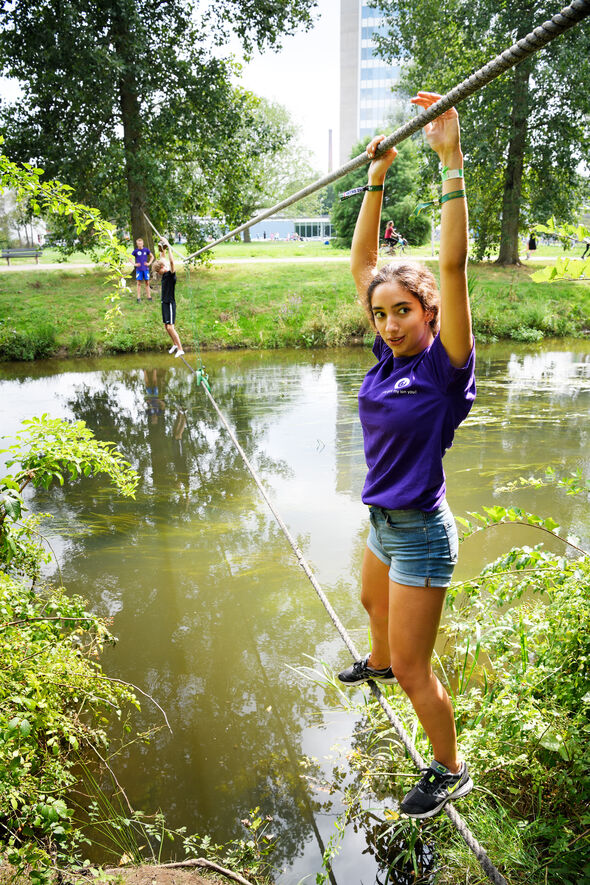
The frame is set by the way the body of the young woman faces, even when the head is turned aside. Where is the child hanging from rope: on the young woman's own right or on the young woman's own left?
on the young woman's own right

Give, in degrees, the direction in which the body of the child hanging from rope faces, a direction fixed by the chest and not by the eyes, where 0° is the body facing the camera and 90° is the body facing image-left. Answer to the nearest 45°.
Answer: approximately 45°

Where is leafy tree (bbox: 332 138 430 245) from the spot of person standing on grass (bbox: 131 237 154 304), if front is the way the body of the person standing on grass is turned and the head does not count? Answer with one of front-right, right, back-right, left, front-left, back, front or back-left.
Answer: back-left

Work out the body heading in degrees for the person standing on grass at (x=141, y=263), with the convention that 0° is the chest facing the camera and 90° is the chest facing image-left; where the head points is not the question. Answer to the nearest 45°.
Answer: approximately 0°

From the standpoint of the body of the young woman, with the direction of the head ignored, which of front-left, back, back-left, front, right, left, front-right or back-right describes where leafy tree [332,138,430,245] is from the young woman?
back-right

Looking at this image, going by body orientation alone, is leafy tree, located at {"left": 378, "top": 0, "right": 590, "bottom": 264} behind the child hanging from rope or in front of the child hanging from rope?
behind

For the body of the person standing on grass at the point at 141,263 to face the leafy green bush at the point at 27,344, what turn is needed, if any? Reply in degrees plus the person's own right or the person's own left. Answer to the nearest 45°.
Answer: approximately 45° to the person's own right

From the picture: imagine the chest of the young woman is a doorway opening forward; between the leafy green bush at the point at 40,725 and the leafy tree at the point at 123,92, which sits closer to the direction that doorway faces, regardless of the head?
the leafy green bush

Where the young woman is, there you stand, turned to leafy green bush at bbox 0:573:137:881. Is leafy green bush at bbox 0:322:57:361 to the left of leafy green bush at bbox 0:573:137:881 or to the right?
right
